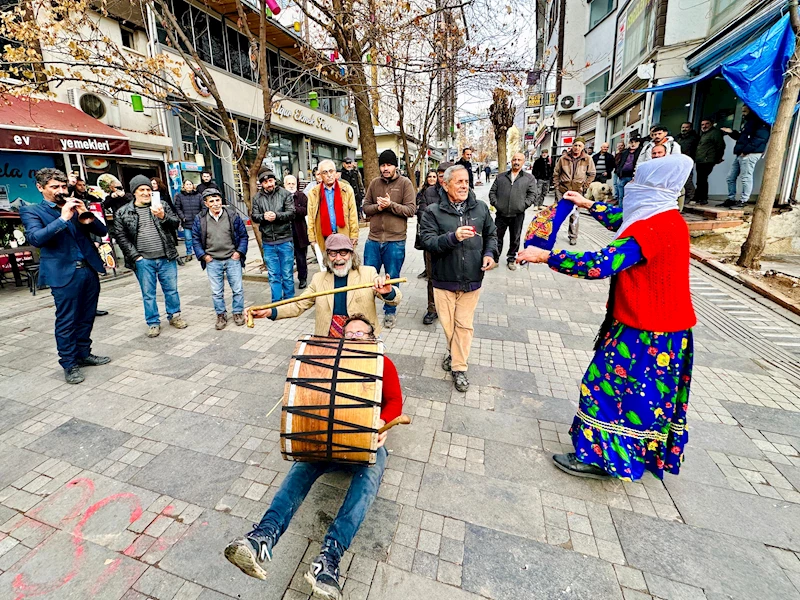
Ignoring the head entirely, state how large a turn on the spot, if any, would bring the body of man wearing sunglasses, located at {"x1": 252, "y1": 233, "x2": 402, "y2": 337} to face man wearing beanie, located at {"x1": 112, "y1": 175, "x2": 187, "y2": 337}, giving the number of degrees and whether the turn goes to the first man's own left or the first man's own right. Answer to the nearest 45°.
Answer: approximately 135° to the first man's own right

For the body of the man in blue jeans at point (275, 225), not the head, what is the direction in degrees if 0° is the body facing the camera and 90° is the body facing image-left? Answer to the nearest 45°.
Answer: approximately 0°

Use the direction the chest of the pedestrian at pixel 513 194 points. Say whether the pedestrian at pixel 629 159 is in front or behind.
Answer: behind

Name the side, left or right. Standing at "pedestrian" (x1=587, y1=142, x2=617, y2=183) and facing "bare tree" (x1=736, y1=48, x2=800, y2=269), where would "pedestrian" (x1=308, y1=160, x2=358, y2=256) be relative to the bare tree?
right

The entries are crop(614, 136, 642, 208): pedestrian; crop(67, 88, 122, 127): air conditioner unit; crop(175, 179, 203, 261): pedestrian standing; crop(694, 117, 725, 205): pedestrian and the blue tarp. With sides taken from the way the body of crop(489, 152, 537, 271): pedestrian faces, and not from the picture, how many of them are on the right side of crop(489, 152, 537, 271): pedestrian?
2

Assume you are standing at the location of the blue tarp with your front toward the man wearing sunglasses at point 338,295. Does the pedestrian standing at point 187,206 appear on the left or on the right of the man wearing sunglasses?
right

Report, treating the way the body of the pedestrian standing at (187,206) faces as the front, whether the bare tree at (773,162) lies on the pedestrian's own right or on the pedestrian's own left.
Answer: on the pedestrian's own left

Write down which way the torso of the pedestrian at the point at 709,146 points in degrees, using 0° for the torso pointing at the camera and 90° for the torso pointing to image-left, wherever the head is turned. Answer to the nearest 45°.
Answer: approximately 45°

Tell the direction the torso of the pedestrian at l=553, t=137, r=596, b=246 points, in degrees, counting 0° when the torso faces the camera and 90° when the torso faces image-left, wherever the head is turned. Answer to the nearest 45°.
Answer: approximately 0°

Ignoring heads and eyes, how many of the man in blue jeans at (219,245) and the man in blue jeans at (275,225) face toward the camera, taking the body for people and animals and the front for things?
2

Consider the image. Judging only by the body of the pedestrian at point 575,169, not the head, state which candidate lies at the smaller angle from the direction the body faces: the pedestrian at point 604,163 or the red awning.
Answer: the red awning

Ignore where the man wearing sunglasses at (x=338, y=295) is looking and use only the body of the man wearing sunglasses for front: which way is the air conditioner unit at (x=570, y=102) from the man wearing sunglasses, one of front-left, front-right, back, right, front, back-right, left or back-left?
back-left
